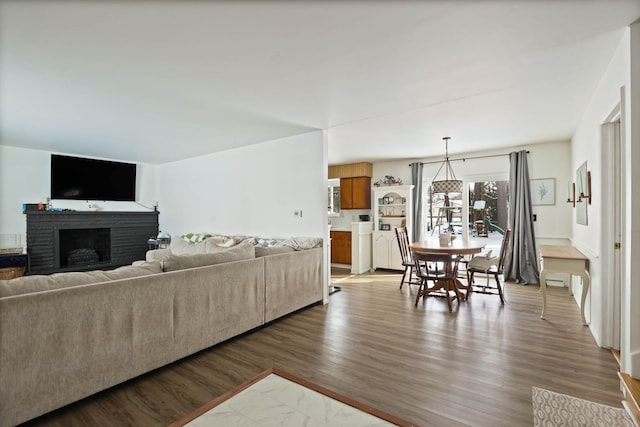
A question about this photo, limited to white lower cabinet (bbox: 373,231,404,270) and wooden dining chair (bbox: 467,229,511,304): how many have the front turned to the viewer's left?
1

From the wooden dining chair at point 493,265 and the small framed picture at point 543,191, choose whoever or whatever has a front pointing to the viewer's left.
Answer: the wooden dining chair

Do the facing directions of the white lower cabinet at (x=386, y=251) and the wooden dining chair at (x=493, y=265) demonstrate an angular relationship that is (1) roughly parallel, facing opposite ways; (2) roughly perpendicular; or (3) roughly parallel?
roughly perpendicular

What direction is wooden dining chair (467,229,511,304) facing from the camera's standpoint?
to the viewer's left

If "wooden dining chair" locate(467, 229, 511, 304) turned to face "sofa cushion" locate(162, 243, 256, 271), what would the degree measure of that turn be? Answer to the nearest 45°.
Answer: approximately 45° to its left

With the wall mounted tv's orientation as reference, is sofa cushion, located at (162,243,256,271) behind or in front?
in front

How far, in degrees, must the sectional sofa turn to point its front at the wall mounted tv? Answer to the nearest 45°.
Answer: approximately 45° to its right

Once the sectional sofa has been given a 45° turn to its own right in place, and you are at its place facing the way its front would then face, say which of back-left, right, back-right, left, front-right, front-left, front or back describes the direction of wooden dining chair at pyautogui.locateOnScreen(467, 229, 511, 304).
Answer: right

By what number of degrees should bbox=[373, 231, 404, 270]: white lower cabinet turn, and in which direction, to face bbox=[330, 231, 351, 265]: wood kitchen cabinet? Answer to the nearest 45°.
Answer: approximately 90° to its right

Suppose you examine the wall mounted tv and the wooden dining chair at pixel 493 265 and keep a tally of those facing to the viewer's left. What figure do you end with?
1

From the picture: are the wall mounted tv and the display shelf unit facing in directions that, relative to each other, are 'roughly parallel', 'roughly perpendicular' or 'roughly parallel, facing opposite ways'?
roughly perpendicular

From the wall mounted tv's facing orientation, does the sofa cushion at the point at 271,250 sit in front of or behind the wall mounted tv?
in front
